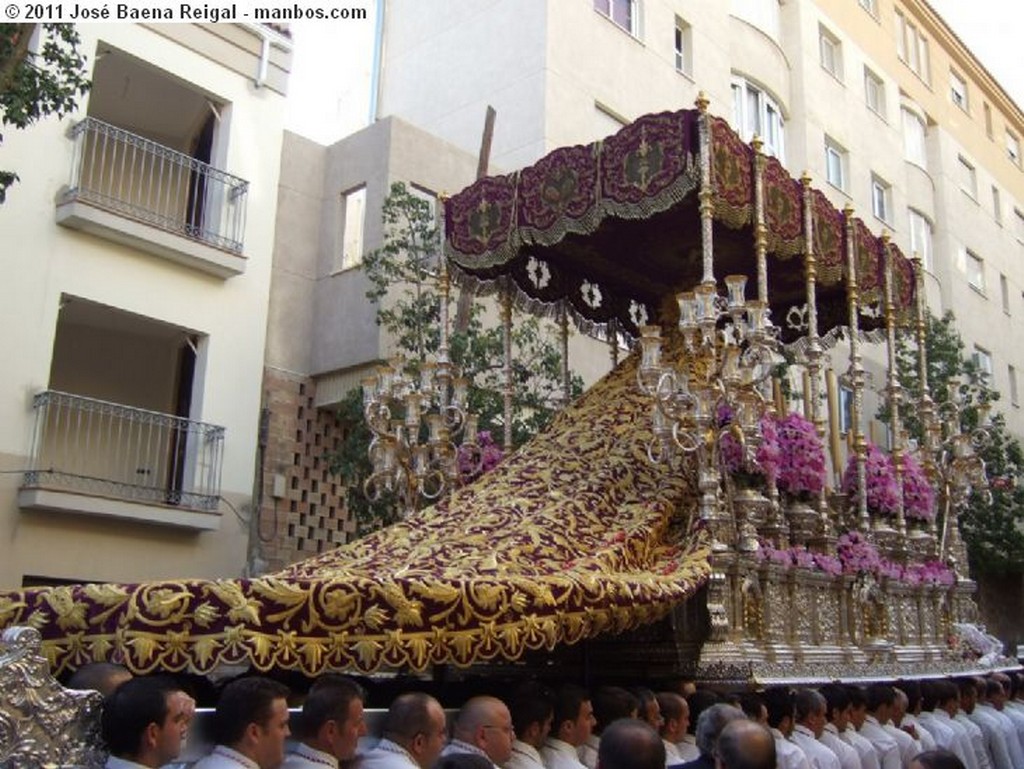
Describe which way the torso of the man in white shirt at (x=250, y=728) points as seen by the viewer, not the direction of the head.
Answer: to the viewer's right

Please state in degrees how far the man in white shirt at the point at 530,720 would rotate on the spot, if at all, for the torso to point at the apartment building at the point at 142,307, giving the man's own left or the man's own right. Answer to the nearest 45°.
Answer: approximately 90° to the man's own left

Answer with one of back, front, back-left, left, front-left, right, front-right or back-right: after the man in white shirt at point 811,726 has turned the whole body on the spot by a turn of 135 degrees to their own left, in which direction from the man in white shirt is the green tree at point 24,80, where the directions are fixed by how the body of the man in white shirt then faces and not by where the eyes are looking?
front

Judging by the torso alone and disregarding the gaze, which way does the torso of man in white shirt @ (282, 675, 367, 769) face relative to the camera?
to the viewer's right

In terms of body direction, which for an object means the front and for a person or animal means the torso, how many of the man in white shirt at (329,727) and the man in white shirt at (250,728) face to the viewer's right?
2

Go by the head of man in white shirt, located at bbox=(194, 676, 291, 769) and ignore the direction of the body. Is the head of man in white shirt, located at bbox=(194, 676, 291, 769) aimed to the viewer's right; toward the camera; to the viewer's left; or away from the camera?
to the viewer's right

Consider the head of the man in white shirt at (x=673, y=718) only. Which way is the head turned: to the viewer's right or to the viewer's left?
to the viewer's right

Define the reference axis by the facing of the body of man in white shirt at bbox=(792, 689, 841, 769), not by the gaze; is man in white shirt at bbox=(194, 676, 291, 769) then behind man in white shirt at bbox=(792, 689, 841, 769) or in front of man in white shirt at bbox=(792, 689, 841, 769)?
behind

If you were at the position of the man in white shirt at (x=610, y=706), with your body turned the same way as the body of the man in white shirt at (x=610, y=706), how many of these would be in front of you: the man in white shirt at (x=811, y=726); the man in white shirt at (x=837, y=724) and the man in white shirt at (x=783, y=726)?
3

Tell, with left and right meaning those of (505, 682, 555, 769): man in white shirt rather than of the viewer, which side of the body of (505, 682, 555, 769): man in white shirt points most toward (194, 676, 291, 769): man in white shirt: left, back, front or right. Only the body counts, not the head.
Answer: back
